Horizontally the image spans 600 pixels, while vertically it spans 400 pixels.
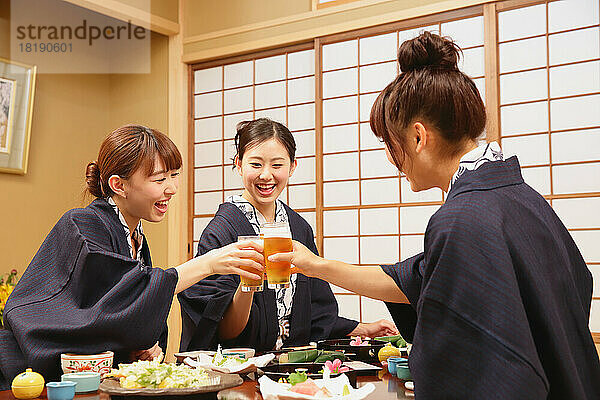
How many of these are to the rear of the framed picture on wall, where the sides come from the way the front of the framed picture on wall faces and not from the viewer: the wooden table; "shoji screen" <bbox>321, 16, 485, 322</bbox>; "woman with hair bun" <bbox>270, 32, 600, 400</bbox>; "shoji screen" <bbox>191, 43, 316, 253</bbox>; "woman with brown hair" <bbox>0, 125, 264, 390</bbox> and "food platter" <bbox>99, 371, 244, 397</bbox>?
0

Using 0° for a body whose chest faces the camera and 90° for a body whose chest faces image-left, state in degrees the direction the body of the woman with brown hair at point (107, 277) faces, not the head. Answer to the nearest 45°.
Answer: approximately 270°

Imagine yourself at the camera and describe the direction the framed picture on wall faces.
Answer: facing the viewer and to the right of the viewer

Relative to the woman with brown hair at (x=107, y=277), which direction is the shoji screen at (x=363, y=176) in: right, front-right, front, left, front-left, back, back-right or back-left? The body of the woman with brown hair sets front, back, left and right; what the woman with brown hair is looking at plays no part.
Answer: front-left

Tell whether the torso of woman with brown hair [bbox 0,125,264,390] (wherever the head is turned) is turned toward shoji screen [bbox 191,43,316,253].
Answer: no

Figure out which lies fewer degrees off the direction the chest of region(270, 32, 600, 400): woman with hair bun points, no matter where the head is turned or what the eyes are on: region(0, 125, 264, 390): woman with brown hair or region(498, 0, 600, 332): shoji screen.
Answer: the woman with brown hair

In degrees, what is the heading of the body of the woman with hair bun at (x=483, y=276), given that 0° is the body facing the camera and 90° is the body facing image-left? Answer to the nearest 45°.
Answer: approximately 135°

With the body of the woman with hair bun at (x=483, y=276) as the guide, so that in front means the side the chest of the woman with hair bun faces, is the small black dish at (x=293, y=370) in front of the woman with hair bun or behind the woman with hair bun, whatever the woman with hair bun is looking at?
in front

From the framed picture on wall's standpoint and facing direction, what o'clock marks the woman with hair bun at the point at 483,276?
The woman with hair bun is roughly at 1 o'clock from the framed picture on wall.

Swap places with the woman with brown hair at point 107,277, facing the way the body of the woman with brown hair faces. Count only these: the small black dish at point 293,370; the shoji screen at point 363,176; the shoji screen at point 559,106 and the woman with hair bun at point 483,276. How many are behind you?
0

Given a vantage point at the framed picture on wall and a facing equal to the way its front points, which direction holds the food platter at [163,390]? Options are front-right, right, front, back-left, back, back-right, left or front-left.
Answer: front-right

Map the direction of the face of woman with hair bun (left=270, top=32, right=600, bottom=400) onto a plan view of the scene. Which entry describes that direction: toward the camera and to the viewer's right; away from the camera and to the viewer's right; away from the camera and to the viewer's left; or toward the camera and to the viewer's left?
away from the camera and to the viewer's left

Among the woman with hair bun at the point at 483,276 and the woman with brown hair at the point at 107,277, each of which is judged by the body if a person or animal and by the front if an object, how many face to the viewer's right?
1

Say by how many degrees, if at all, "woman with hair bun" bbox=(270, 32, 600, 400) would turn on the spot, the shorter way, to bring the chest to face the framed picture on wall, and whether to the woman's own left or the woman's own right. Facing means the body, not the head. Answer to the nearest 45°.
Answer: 0° — they already face it

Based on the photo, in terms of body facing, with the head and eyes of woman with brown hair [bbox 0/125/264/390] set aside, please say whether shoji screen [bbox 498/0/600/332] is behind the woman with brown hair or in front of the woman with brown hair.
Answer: in front

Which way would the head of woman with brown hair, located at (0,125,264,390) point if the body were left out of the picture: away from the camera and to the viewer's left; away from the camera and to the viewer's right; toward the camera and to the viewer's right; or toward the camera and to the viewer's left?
toward the camera and to the viewer's right
